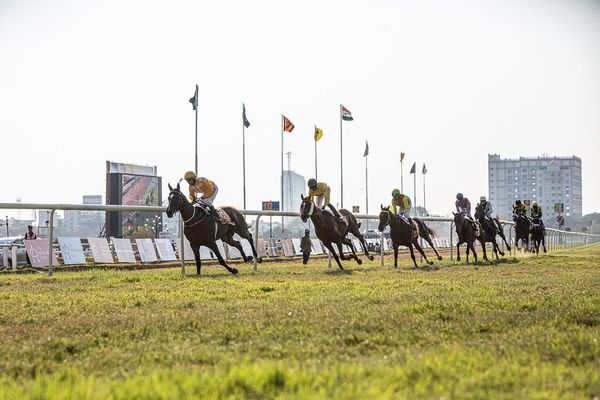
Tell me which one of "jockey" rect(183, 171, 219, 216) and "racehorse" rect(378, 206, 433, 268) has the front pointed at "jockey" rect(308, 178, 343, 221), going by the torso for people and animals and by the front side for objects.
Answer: the racehorse

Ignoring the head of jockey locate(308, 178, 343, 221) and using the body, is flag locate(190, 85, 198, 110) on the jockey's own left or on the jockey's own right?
on the jockey's own right

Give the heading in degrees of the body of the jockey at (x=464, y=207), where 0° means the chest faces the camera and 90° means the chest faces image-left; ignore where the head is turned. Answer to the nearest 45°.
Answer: approximately 45°

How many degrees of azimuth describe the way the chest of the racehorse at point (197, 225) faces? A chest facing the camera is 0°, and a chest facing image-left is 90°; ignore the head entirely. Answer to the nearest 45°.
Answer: approximately 45°

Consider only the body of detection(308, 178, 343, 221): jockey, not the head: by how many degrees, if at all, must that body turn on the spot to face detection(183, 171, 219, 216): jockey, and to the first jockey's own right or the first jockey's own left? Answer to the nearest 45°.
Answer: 0° — they already face them

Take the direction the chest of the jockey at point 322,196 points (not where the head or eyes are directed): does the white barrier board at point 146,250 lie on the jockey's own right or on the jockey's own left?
on the jockey's own right

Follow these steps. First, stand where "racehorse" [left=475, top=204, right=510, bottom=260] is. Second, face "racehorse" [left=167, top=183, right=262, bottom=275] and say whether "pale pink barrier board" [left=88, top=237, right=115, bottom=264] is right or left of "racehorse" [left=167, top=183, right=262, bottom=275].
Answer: right
